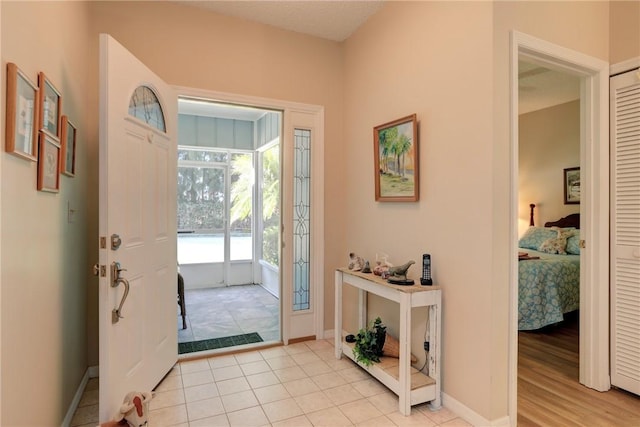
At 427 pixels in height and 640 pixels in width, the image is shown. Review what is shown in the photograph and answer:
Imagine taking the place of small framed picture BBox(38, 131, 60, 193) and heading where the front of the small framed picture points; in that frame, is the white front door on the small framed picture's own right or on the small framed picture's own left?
on the small framed picture's own left

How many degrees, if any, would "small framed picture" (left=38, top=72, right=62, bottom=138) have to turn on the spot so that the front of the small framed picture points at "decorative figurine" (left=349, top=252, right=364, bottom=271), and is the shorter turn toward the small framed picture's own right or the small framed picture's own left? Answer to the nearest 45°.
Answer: approximately 45° to the small framed picture's own left

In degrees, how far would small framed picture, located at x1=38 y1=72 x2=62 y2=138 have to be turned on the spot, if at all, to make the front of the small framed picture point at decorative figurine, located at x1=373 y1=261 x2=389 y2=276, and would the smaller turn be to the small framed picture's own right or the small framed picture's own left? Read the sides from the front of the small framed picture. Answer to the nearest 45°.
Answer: approximately 45° to the small framed picture's own left

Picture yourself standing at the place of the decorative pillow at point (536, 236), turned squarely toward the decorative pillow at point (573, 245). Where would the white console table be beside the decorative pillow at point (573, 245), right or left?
right

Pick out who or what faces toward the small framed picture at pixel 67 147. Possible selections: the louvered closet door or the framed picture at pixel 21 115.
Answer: the louvered closet door

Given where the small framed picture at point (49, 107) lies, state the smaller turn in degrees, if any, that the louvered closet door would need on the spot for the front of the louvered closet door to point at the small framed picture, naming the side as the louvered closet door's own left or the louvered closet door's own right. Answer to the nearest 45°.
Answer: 0° — it already faces it

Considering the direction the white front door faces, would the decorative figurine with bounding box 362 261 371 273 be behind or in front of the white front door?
in front

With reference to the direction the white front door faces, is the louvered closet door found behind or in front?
in front

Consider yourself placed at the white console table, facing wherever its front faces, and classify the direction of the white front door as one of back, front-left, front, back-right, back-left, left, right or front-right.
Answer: front-right

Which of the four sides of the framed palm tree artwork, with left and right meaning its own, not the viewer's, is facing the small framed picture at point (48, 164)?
front

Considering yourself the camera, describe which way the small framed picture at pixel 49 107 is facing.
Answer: facing the viewer and to the right of the viewer

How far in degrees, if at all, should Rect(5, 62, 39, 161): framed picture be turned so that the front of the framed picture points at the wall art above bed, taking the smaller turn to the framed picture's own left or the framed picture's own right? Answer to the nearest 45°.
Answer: approximately 45° to the framed picture's own left

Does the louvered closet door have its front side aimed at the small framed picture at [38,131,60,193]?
yes

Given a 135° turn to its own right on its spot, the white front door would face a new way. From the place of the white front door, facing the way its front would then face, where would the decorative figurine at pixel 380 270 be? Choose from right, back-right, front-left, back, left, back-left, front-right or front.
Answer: back
